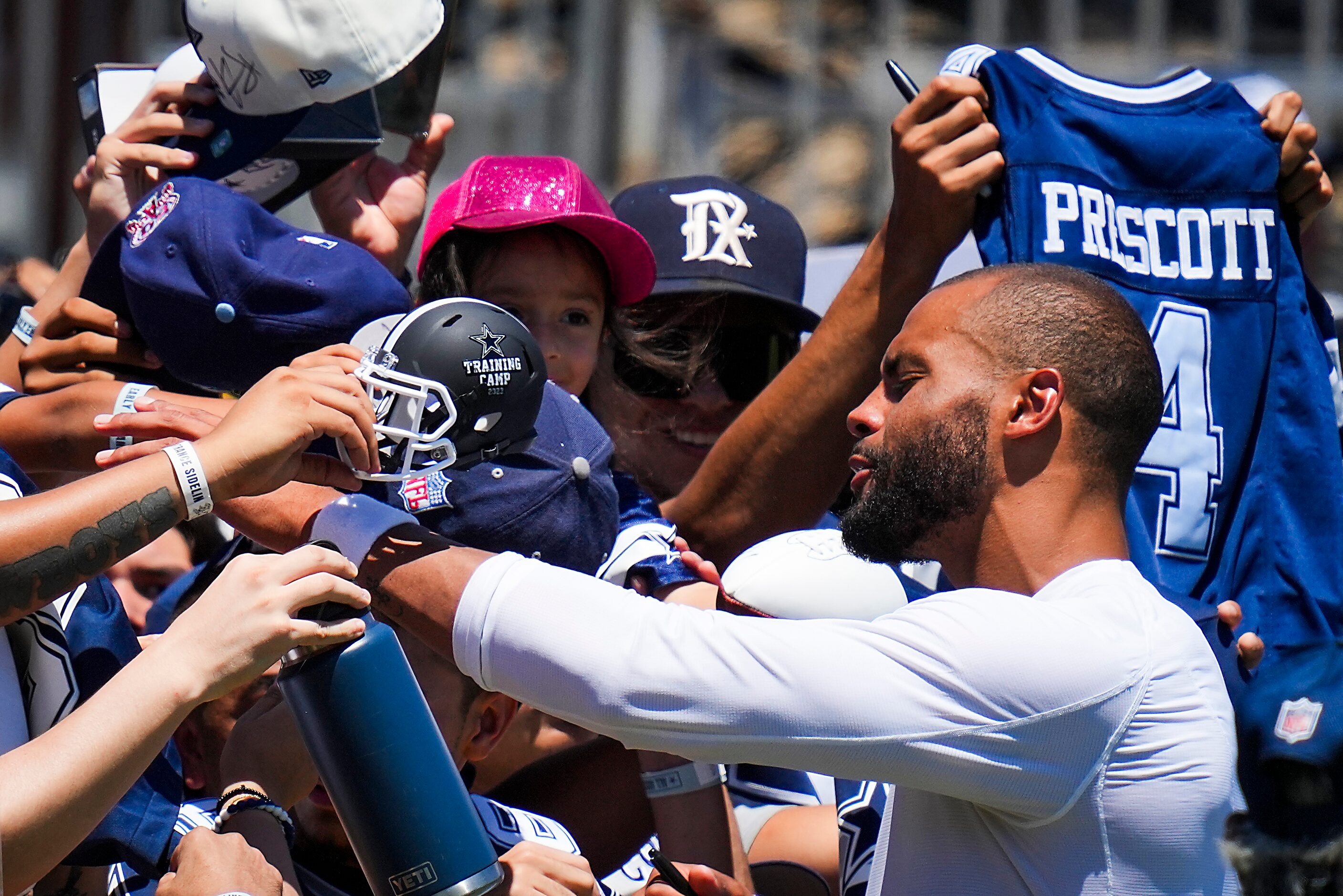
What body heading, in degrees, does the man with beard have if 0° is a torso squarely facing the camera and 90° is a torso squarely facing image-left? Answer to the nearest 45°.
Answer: approximately 90°

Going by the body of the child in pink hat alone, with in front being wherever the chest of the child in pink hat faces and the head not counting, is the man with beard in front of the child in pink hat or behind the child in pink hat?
in front

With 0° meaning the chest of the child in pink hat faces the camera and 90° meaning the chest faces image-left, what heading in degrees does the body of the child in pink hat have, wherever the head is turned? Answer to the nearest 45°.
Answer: approximately 315°

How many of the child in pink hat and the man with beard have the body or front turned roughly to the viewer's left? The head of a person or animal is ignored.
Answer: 1

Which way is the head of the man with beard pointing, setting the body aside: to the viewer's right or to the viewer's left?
to the viewer's left
